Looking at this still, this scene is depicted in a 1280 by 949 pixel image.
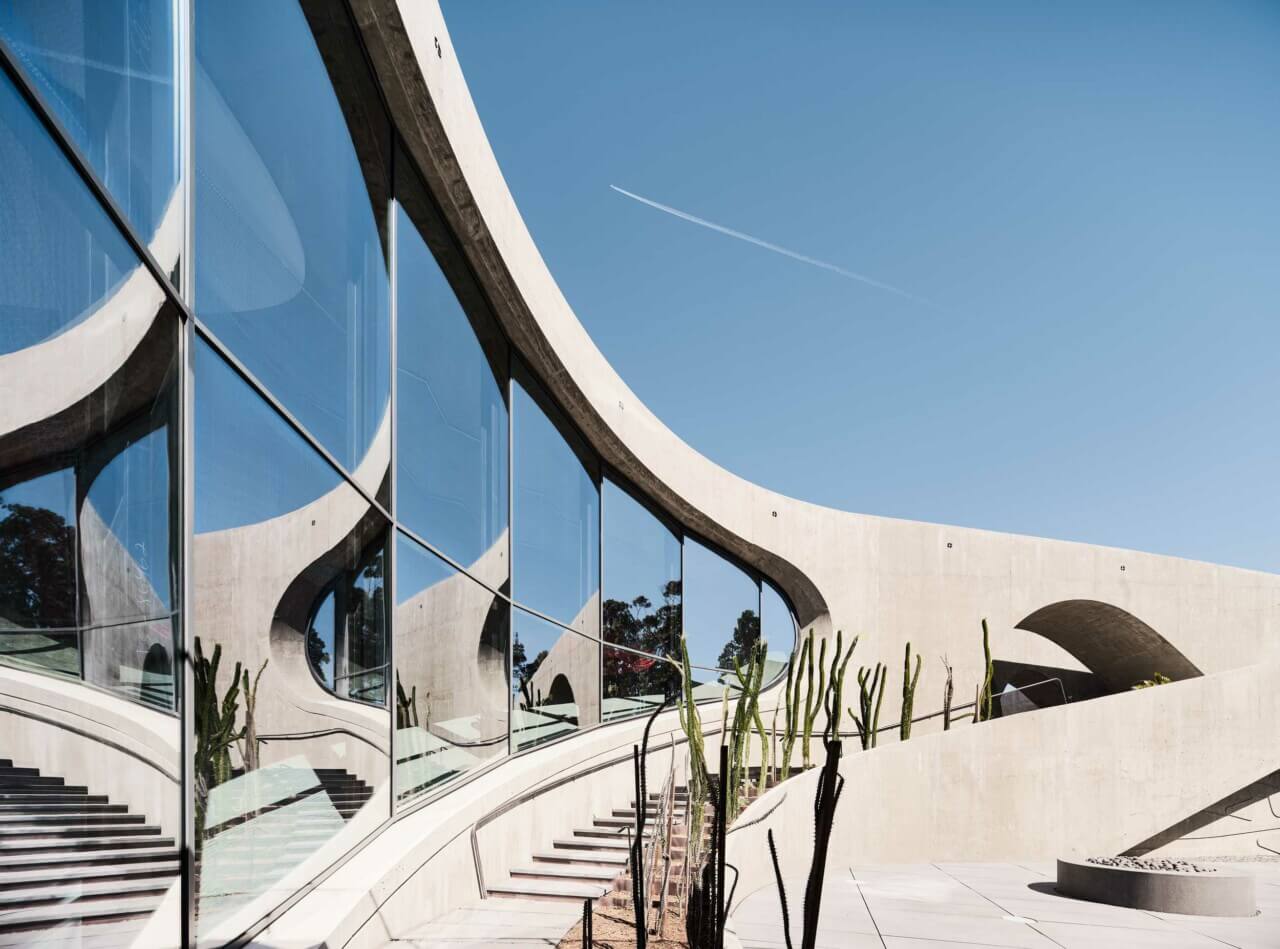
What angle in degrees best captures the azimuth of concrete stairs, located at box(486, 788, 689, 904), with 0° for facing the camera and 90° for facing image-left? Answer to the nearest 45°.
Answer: approximately 0°

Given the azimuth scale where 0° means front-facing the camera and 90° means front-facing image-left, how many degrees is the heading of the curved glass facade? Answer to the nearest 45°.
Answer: approximately 315°
